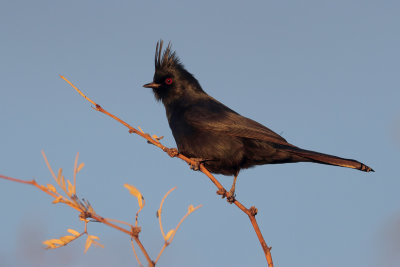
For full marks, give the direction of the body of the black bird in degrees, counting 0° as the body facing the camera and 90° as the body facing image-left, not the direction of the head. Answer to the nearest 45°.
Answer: approximately 90°
